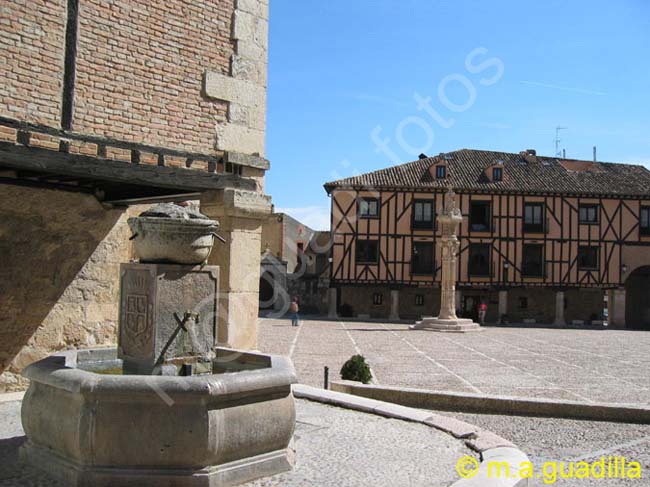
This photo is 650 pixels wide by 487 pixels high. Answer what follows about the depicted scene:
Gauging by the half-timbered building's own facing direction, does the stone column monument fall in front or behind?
in front

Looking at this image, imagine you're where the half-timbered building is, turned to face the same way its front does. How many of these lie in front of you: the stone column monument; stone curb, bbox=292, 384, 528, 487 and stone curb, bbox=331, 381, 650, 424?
3

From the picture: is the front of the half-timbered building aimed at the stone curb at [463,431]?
yes

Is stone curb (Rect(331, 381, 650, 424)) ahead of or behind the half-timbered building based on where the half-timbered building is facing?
ahead

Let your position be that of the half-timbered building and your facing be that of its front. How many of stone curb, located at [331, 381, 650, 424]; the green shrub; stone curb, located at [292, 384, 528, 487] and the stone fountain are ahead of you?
4

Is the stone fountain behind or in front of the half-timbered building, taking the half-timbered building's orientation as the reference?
in front

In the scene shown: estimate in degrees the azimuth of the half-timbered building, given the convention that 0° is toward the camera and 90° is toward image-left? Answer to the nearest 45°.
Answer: approximately 0°

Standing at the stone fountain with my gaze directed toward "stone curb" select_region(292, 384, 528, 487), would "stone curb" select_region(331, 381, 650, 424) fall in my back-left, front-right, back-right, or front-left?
front-left
